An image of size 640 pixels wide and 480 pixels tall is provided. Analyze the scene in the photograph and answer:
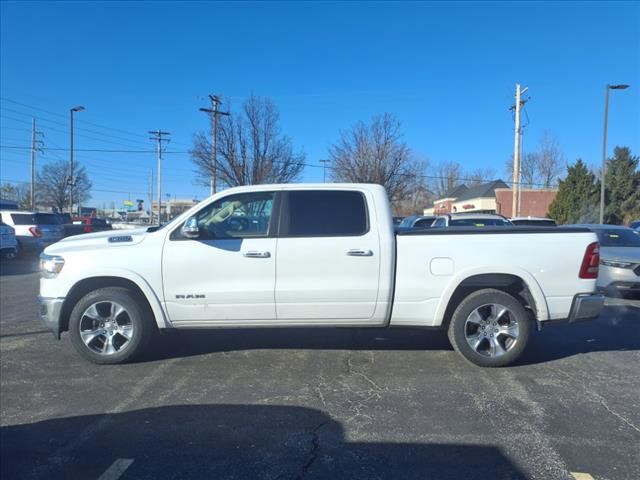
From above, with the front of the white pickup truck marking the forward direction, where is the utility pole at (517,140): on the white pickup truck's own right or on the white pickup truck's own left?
on the white pickup truck's own right

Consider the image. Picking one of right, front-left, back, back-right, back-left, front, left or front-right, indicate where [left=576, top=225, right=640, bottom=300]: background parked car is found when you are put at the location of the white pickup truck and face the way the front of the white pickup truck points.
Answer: back-right

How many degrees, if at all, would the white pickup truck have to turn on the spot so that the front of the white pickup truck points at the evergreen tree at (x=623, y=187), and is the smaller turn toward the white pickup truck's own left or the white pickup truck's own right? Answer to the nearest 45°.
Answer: approximately 135° to the white pickup truck's own right

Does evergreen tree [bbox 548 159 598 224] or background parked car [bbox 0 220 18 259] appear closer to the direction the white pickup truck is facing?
the background parked car

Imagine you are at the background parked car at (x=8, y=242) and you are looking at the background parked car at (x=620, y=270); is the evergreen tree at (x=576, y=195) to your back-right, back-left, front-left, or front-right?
front-left

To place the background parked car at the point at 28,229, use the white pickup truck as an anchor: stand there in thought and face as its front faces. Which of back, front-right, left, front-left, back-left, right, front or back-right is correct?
front-right

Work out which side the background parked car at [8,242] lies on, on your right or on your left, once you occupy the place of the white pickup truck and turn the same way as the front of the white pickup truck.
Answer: on your right

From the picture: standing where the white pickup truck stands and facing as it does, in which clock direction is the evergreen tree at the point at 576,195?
The evergreen tree is roughly at 4 o'clock from the white pickup truck.

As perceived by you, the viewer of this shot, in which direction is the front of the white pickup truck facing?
facing to the left of the viewer
